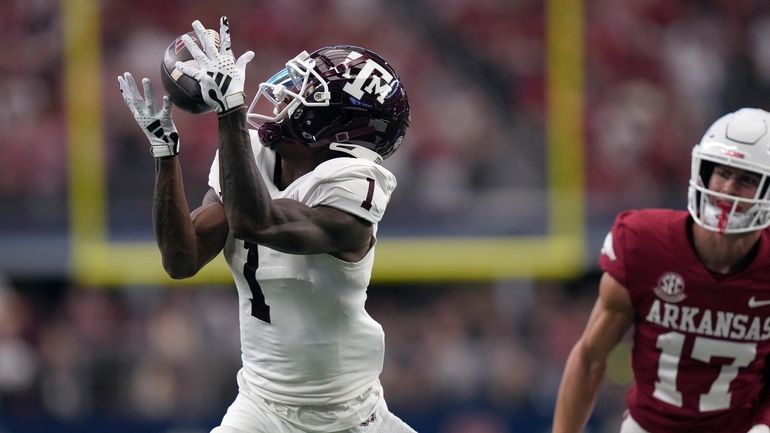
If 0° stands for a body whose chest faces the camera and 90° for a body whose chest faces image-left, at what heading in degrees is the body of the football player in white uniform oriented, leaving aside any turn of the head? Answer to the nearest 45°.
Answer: approximately 45°

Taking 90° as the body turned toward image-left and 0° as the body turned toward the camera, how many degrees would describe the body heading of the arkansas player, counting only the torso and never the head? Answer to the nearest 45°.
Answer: approximately 0°

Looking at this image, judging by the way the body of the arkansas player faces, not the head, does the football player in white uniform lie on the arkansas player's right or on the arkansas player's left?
on the arkansas player's right

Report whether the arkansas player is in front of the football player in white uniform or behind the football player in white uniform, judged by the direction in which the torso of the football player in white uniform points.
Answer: behind
